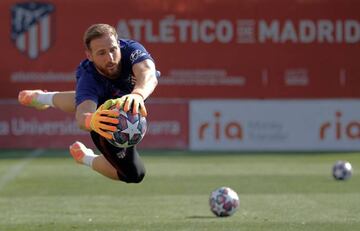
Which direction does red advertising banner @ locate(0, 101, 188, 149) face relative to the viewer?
toward the camera

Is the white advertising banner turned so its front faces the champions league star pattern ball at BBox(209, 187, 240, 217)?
yes

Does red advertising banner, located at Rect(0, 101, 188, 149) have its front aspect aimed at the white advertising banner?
no

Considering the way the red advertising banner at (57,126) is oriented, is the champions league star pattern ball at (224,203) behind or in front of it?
in front

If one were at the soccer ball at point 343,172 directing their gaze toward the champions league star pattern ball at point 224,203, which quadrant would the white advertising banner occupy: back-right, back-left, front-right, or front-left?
back-right

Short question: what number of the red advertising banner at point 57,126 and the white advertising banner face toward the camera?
2

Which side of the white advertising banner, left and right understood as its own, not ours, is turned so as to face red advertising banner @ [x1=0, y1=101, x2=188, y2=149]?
right

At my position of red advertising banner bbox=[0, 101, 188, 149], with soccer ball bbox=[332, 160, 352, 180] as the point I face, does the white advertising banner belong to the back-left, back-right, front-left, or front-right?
front-left

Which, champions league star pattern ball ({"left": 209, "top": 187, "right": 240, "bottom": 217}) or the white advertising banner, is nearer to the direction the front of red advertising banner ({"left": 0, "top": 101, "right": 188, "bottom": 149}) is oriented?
the champions league star pattern ball

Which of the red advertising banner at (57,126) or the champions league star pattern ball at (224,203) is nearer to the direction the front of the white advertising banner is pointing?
the champions league star pattern ball

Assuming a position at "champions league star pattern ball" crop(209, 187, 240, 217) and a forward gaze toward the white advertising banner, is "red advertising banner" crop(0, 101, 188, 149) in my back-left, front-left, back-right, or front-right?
front-left

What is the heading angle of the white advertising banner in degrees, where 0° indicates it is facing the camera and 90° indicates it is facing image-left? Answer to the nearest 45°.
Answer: approximately 0°

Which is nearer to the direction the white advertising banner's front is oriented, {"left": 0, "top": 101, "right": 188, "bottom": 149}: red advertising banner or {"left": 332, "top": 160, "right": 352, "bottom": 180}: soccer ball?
the soccer ball

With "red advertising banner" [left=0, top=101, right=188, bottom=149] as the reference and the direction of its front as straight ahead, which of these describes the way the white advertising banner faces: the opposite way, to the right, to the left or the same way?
the same way

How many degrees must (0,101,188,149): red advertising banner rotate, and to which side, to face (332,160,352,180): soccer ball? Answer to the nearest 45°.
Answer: approximately 45° to its left
